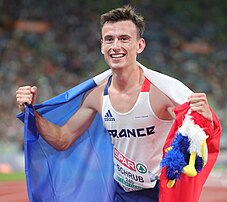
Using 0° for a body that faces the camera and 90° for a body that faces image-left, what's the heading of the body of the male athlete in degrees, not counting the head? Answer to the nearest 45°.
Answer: approximately 45°
